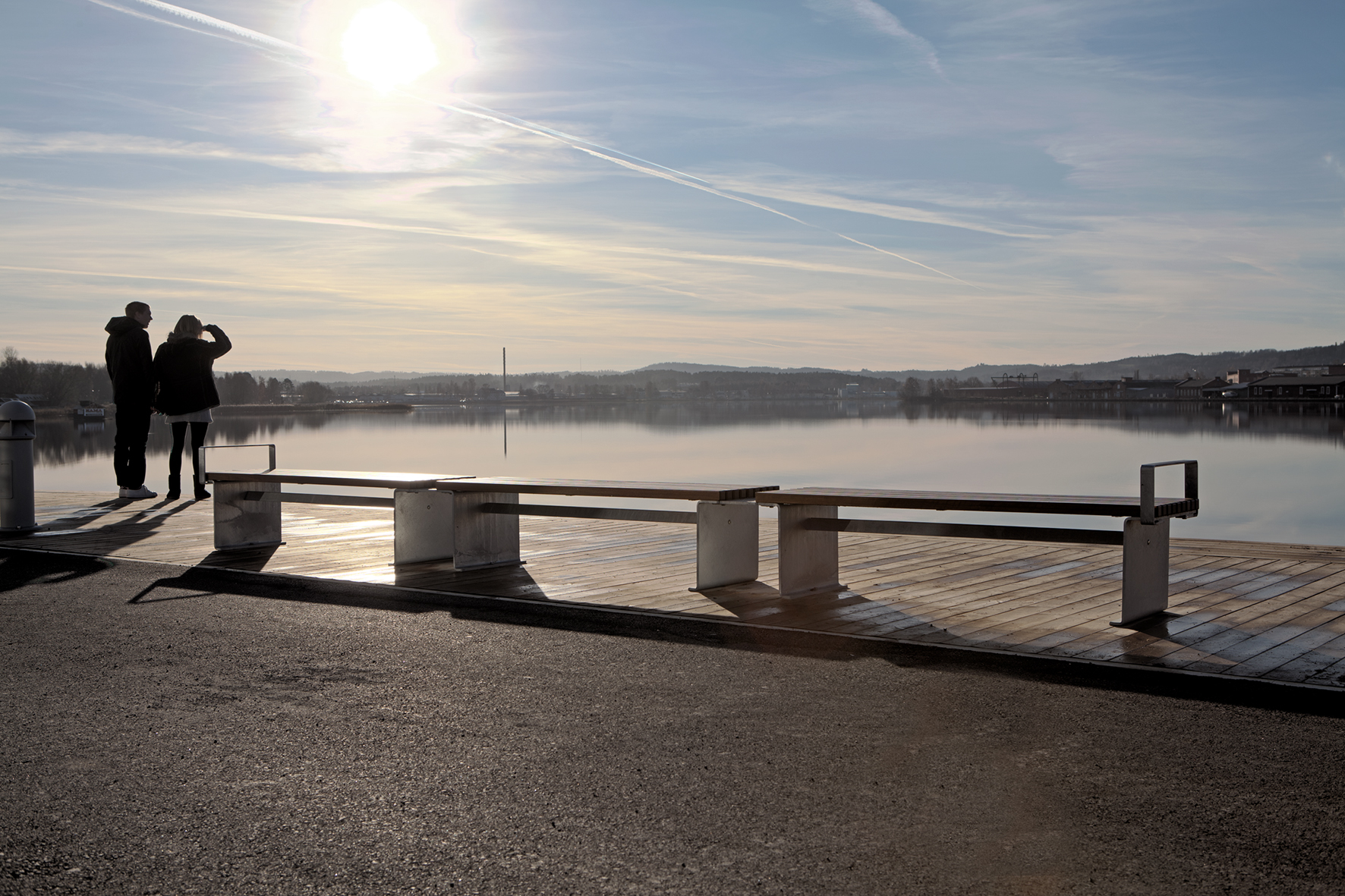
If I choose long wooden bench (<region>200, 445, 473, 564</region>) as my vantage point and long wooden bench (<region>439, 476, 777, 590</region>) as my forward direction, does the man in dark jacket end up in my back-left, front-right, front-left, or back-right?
back-left

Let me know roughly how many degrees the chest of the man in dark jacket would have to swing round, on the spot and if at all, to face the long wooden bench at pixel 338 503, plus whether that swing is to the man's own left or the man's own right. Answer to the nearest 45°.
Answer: approximately 135° to the man's own right

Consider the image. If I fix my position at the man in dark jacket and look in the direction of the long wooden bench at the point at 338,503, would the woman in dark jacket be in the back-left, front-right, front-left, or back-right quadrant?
front-left

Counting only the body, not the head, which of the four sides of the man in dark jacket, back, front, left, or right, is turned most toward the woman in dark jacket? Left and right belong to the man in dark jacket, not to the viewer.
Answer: right

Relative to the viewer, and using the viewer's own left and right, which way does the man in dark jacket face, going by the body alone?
facing away from the viewer and to the right of the viewer

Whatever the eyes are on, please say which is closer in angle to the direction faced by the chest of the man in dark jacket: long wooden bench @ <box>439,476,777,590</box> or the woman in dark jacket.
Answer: the woman in dark jacket

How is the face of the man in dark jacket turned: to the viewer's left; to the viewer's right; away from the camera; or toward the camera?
to the viewer's right

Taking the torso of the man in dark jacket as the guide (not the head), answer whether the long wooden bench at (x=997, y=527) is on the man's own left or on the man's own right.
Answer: on the man's own right

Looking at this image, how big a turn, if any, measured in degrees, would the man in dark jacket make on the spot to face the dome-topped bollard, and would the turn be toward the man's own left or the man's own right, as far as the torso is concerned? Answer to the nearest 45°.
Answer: approximately 135° to the man's own right

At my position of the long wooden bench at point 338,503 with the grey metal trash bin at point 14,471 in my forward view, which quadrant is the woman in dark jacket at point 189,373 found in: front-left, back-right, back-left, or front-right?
front-right

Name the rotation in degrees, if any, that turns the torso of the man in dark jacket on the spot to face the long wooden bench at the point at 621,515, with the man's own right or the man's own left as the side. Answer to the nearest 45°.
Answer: approximately 135° to the man's own right

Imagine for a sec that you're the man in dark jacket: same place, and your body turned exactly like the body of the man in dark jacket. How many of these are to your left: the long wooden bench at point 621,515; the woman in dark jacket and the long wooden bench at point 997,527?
0
